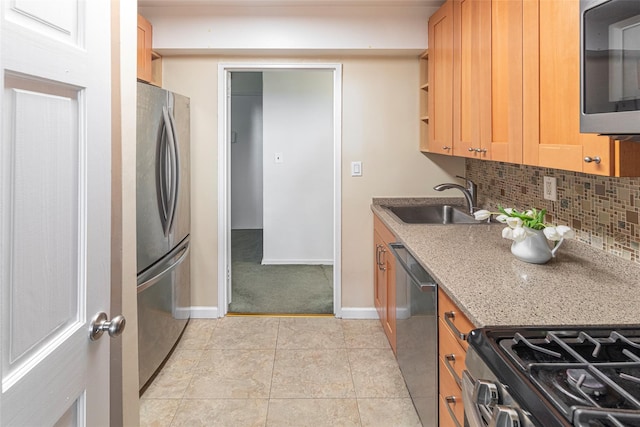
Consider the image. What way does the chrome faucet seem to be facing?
to the viewer's left

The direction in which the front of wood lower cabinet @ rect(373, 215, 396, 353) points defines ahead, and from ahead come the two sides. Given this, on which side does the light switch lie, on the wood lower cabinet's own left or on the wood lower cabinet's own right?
on the wood lower cabinet's own right

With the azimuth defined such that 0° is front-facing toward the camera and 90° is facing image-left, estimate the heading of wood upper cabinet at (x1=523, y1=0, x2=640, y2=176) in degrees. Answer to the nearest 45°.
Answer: approximately 45°

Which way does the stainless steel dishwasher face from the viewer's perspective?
to the viewer's left

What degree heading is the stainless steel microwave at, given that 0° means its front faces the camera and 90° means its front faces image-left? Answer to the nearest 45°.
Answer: approximately 45°
